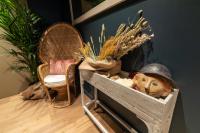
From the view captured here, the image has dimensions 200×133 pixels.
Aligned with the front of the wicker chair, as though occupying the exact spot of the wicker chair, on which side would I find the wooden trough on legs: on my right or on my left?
on my left

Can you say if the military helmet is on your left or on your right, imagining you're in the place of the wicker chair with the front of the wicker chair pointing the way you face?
on your left

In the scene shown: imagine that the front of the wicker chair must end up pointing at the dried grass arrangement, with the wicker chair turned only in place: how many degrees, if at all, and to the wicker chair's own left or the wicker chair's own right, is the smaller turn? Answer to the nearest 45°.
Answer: approximately 90° to the wicker chair's own left

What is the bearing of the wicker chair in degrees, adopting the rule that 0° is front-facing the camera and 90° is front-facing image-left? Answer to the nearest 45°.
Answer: approximately 45°
